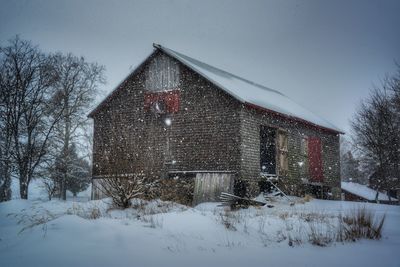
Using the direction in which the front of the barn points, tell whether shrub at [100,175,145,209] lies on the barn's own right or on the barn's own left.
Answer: on the barn's own right

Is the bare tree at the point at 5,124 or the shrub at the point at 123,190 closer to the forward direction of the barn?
the shrub
